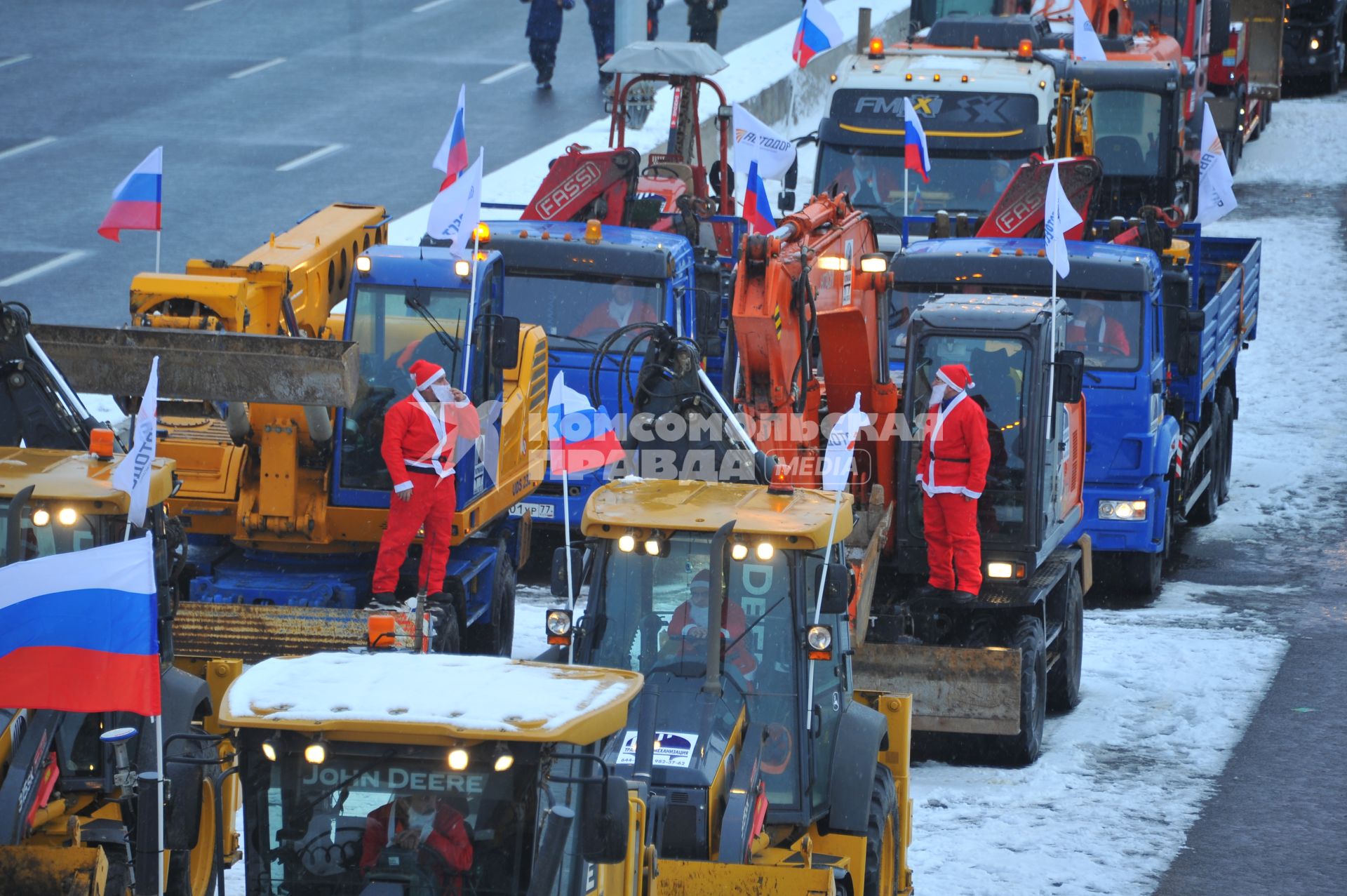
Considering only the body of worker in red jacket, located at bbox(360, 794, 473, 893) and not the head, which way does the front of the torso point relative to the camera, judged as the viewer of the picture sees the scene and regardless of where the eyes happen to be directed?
toward the camera

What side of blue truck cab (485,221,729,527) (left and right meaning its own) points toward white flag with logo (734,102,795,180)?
back

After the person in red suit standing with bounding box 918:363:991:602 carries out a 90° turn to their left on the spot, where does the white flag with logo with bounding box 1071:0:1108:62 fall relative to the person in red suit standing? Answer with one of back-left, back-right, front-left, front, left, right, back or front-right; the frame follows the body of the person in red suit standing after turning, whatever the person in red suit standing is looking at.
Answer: back-left

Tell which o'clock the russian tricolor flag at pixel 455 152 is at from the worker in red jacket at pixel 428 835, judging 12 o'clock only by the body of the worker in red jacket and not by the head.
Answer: The russian tricolor flag is roughly at 6 o'clock from the worker in red jacket.

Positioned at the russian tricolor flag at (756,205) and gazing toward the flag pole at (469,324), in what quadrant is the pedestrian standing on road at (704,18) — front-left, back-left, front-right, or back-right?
back-right

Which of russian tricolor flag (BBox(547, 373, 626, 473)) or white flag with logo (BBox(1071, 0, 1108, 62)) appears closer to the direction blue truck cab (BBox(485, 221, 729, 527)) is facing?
the russian tricolor flag

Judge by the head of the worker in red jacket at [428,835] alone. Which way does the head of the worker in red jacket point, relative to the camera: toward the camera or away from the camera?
toward the camera

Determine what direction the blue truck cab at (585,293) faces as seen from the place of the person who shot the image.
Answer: facing the viewer and to the left of the viewer

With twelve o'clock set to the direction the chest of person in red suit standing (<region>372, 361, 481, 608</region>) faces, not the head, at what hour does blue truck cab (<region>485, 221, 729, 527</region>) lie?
The blue truck cab is roughly at 8 o'clock from the person in red suit standing.

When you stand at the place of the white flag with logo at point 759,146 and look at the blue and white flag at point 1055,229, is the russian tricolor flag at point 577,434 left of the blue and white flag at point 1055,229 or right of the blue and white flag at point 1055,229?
right
